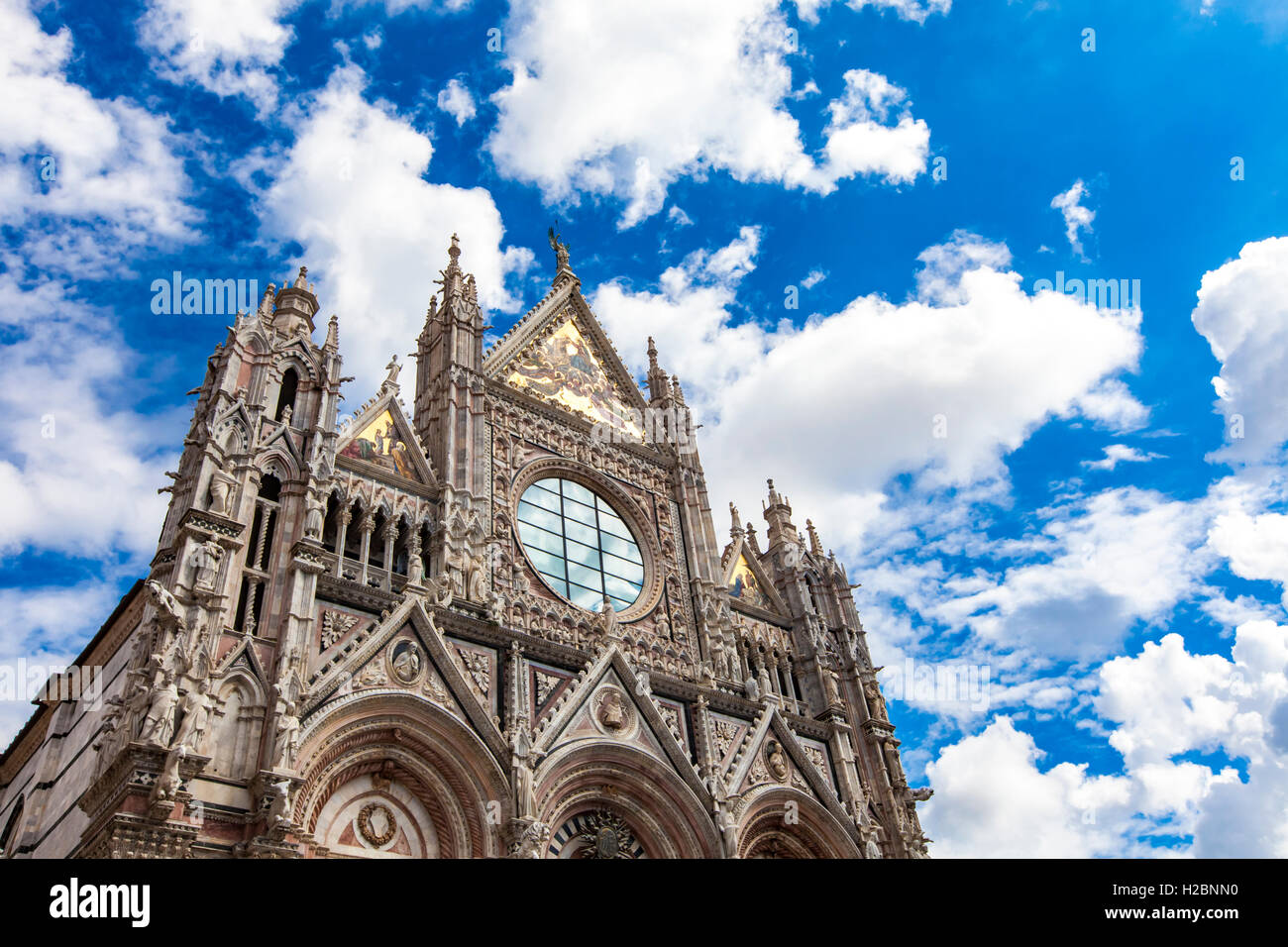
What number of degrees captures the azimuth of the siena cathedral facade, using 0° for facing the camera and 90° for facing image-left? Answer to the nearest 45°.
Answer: approximately 315°
